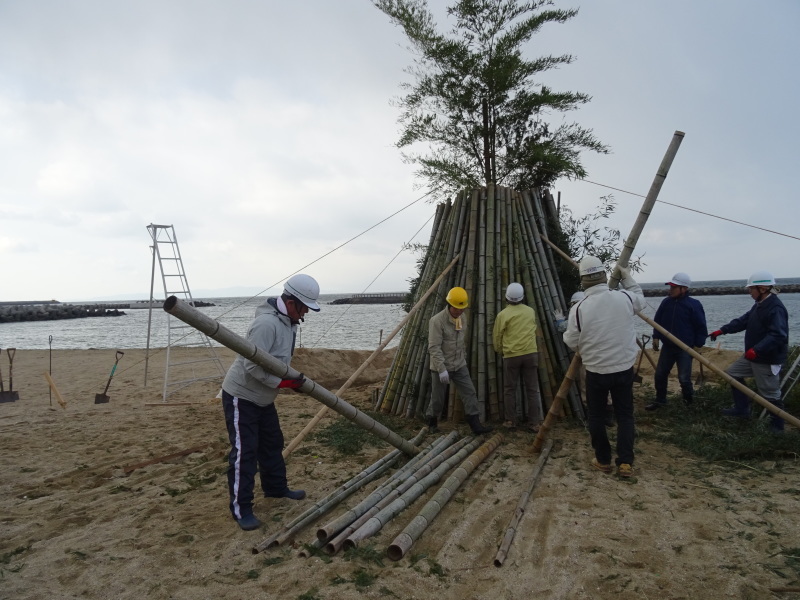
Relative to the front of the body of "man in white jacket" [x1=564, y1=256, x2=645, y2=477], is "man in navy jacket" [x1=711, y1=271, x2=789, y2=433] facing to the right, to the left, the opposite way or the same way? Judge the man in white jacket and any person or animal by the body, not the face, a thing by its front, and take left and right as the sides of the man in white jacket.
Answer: to the left

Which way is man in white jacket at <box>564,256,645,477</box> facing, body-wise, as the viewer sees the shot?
away from the camera

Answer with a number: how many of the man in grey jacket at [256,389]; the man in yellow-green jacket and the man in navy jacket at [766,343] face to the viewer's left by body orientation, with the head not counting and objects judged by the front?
1

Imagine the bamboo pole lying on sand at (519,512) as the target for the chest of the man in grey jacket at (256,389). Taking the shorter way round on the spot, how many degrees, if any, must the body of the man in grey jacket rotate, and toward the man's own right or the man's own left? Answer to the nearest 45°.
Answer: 0° — they already face it

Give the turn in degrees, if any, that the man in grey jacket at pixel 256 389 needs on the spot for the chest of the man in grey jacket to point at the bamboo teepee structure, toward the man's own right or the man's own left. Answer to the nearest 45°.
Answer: approximately 45° to the man's own left

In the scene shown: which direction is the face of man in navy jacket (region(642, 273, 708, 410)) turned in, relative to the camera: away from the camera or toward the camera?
toward the camera

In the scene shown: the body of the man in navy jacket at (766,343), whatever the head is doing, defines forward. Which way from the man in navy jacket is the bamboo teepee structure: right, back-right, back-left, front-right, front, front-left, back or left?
front

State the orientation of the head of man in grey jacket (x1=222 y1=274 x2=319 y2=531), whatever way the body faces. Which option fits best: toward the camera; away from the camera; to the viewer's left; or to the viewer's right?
to the viewer's right

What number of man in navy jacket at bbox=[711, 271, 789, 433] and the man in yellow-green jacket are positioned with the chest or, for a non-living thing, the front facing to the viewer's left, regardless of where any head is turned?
1

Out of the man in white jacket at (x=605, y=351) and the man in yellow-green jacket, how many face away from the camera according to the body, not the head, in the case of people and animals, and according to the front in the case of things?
2

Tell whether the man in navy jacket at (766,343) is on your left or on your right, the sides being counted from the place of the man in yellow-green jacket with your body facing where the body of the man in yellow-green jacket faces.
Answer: on your right

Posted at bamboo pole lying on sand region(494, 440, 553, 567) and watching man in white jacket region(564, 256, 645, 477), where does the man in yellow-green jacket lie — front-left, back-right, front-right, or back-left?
front-left

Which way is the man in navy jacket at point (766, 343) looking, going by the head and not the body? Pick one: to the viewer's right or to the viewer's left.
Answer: to the viewer's left

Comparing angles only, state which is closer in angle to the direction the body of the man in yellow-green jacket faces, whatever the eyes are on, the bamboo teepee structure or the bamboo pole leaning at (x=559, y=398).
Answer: the bamboo teepee structure

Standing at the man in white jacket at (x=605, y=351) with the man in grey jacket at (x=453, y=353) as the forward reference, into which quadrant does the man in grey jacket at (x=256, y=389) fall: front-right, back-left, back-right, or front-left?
front-left

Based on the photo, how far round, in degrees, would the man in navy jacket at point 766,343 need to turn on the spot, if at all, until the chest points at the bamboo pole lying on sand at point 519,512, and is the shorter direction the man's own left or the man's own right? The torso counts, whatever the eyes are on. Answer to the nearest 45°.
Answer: approximately 45° to the man's own left

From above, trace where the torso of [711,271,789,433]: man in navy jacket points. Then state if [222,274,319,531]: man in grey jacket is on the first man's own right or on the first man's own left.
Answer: on the first man's own left

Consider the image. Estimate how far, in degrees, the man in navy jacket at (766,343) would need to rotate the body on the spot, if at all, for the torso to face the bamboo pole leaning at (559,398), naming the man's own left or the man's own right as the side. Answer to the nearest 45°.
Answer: approximately 45° to the man's own left

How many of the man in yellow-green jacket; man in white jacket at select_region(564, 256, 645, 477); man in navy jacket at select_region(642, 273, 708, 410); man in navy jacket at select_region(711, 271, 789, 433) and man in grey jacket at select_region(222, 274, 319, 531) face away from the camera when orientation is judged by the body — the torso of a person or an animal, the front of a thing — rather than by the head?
2

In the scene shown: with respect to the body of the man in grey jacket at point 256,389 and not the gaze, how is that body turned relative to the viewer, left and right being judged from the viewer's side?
facing to the right of the viewer
